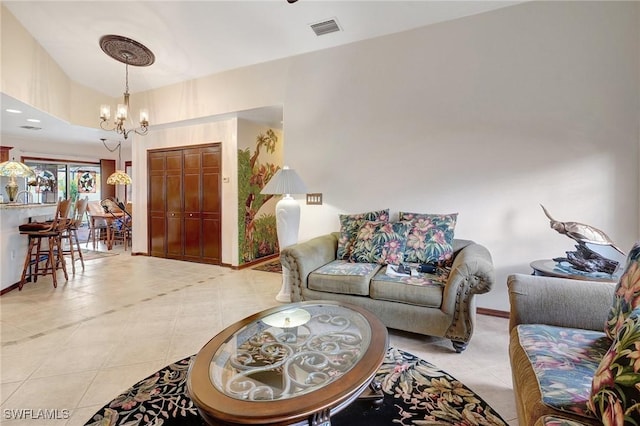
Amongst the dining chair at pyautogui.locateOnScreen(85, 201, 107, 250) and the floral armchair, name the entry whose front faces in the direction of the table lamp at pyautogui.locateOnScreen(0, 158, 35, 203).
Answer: the floral armchair

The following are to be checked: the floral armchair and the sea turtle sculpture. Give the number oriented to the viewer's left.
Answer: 2

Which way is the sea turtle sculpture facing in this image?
to the viewer's left

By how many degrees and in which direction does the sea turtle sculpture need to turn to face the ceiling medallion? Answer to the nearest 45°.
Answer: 0° — it already faces it

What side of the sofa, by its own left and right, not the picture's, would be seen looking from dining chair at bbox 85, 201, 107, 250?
right

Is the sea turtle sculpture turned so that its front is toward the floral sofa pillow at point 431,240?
yes

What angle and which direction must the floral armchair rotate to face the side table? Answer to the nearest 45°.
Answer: approximately 90° to its right

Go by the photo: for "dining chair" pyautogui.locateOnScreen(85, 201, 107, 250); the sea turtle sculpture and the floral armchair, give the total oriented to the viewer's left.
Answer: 2

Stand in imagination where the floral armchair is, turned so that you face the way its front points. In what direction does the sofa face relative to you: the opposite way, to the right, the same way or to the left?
to the left

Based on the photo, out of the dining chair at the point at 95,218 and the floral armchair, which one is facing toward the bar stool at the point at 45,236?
the floral armchair

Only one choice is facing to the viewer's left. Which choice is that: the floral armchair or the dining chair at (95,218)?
the floral armchair

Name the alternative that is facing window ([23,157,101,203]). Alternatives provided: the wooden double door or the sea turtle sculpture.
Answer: the sea turtle sculpture

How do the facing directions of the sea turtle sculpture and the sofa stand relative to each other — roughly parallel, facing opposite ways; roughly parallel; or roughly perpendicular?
roughly perpendicular

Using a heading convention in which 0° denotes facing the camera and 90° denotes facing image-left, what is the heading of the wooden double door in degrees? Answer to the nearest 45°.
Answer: approximately 45°

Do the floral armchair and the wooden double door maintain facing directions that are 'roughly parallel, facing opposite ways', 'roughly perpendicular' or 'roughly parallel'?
roughly perpendicular

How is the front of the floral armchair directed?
to the viewer's left

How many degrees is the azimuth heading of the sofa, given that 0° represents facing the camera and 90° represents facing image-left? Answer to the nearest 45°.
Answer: approximately 45°
